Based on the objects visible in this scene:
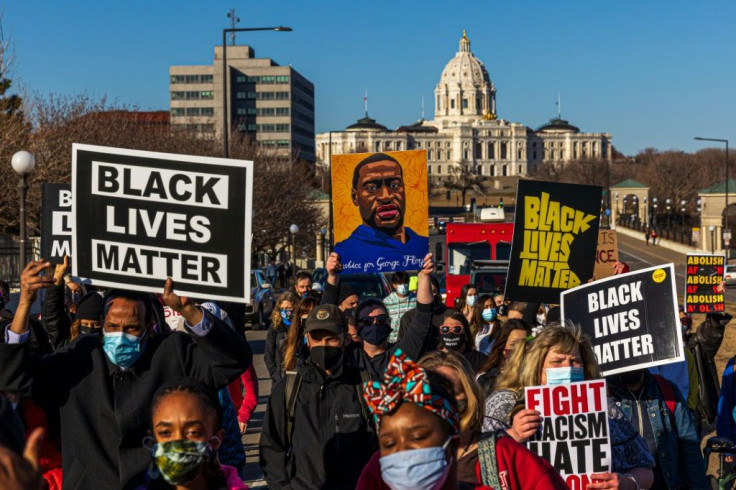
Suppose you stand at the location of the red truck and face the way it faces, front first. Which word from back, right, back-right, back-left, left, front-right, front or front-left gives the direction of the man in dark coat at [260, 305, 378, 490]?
front

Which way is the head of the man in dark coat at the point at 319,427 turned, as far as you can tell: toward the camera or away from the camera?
toward the camera

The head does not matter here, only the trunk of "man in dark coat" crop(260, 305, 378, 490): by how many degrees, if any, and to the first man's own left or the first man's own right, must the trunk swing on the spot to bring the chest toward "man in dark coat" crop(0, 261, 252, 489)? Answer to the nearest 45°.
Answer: approximately 45° to the first man's own right

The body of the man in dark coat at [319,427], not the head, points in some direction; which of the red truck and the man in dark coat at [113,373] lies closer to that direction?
the man in dark coat

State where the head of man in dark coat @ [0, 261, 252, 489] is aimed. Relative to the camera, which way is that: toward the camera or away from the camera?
toward the camera

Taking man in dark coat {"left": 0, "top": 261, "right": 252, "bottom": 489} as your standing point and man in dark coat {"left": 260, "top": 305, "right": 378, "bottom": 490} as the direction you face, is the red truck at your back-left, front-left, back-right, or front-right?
front-left

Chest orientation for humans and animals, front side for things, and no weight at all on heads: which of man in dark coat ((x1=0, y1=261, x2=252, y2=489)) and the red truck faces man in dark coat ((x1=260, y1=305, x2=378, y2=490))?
the red truck

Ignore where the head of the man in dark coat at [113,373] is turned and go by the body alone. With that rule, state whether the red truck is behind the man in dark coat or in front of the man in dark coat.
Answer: behind

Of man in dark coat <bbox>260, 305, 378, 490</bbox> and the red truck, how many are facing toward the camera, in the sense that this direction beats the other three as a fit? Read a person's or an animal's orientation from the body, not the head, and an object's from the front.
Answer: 2

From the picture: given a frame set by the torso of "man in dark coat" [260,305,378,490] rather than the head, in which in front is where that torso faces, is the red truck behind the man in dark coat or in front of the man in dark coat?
behind

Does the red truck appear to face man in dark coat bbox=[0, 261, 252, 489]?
yes

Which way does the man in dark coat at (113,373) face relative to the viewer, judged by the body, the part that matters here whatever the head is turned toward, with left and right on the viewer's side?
facing the viewer

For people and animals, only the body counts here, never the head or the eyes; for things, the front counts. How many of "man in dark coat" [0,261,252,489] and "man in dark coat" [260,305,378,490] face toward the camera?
2

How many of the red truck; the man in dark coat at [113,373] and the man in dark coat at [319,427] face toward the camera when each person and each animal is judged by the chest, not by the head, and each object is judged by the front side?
3
